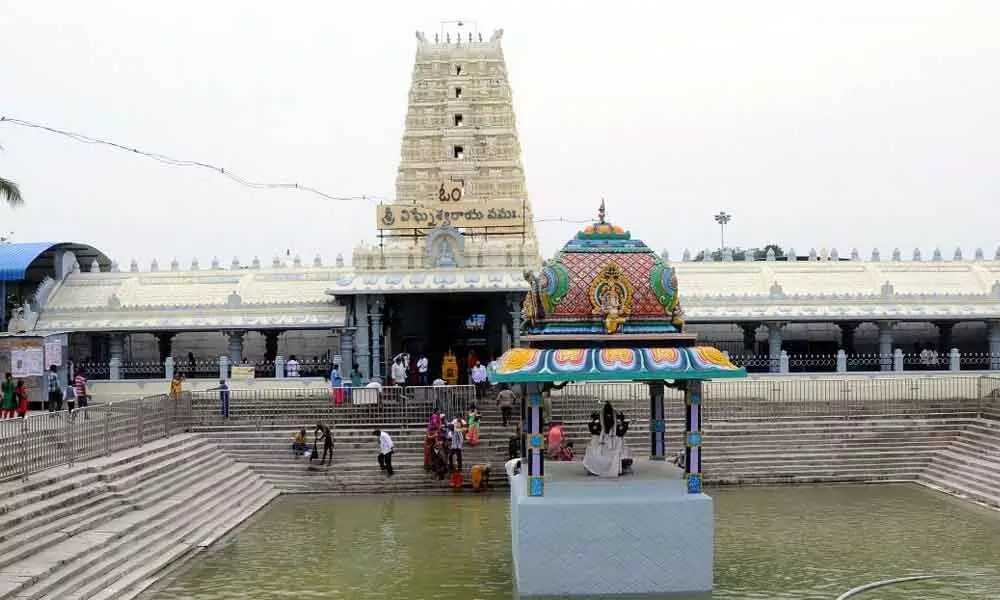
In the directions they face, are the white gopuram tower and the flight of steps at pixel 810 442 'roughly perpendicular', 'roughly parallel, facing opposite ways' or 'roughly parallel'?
roughly parallel

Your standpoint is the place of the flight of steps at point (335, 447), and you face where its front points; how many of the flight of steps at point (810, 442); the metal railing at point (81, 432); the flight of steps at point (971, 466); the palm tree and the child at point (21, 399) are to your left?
2

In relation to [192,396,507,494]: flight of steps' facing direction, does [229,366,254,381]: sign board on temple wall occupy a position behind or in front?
behind

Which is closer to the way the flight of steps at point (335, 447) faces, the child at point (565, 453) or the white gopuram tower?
the child

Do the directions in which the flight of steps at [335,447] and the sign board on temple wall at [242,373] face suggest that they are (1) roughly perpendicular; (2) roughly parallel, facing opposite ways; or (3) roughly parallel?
roughly parallel

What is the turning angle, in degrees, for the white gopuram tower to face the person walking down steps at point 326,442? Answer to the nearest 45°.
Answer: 0° — it already faces them

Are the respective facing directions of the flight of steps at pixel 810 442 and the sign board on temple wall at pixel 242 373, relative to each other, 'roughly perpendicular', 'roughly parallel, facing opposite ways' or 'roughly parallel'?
roughly parallel

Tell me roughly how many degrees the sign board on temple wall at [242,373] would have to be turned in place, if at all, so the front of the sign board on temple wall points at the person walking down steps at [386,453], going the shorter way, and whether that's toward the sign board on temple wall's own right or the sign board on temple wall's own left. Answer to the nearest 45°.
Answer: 0° — it already faces them

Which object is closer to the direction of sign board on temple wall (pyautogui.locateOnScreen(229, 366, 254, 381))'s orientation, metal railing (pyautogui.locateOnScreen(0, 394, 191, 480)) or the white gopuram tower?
the metal railing

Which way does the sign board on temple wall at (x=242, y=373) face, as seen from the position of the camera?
facing the viewer

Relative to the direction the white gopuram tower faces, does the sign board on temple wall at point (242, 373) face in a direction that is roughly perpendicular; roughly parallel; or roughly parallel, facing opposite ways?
roughly parallel

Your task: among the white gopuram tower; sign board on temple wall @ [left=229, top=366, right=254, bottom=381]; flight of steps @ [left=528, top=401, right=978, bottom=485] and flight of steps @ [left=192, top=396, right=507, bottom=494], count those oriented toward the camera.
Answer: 4

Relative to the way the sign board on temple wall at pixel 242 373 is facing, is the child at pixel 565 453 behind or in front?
in front

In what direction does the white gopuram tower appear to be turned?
toward the camera

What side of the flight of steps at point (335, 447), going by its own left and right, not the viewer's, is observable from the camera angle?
front
